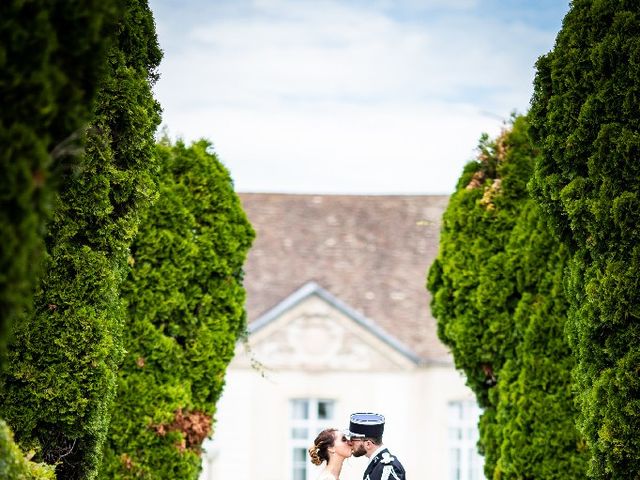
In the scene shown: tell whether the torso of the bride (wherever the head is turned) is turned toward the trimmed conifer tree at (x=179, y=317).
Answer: no

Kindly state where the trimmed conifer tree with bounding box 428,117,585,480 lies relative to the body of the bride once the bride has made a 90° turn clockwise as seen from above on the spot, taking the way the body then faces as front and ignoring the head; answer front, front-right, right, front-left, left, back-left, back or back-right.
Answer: back-left

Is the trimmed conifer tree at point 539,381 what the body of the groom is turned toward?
no

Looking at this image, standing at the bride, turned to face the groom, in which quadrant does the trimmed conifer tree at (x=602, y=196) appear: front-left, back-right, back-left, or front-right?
front-right

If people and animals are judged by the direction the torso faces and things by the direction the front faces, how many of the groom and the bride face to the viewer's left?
1

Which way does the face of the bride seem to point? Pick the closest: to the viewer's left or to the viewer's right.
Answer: to the viewer's right

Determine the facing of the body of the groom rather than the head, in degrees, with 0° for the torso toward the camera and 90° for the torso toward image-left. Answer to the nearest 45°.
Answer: approximately 90°

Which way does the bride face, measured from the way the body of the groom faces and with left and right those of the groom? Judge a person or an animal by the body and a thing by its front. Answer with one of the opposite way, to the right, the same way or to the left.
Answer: the opposite way

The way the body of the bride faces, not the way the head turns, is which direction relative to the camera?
to the viewer's right

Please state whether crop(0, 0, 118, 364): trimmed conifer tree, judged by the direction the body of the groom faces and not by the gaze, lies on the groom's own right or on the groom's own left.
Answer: on the groom's own left

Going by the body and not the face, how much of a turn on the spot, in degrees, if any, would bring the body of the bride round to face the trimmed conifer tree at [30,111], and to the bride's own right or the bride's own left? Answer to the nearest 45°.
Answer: approximately 90° to the bride's own right

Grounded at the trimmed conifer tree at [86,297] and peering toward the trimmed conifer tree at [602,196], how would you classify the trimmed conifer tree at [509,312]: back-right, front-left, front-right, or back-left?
front-left
